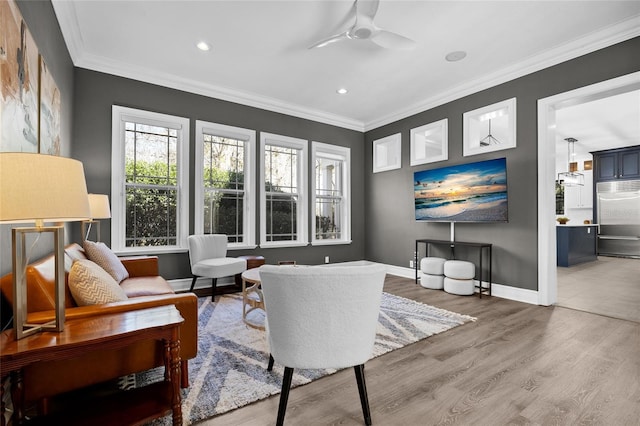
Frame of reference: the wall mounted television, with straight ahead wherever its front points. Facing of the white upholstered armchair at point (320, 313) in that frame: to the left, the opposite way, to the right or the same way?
to the right

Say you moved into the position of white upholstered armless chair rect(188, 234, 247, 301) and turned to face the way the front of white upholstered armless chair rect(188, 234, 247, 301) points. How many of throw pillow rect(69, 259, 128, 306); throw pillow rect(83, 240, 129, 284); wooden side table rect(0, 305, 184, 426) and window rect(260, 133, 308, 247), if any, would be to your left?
1

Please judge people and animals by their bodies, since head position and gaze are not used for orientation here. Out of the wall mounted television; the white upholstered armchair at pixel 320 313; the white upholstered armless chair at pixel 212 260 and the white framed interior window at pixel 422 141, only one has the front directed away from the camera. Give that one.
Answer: the white upholstered armchair at pixel 320 313

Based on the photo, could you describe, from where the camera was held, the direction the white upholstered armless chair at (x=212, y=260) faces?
facing the viewer and to the right of the viewer

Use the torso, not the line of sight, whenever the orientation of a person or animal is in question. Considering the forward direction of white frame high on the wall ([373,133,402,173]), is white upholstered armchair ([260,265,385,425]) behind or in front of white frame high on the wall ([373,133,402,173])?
in front

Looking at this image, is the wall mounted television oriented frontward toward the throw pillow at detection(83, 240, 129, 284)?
yes

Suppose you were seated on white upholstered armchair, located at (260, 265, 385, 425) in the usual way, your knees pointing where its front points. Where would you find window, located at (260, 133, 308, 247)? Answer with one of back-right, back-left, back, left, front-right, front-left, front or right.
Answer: front

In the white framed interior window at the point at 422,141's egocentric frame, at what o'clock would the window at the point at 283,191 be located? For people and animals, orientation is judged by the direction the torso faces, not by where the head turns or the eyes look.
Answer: The window is roughly at 1 o'clock from the white framed interior window.

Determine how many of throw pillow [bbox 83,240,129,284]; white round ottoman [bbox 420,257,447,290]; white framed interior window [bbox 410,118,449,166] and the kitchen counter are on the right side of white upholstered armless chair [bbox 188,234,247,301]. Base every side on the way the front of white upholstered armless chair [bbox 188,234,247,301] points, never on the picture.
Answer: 1

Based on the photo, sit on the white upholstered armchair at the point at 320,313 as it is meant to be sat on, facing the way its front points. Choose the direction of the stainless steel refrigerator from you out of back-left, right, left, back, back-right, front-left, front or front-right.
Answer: front-right

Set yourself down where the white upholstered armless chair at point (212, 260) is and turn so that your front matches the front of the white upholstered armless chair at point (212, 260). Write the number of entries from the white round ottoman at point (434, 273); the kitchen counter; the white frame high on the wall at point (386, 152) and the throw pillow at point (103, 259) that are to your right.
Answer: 1

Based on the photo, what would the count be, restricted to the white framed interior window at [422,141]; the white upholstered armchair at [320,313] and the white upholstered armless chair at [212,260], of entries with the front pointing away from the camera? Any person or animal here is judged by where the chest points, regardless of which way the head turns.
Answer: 1

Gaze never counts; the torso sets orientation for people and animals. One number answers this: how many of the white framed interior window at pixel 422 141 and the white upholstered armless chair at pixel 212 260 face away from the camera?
0

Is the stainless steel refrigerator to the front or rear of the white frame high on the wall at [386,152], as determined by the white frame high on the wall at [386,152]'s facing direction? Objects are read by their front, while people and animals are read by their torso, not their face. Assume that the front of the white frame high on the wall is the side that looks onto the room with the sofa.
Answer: to the rear

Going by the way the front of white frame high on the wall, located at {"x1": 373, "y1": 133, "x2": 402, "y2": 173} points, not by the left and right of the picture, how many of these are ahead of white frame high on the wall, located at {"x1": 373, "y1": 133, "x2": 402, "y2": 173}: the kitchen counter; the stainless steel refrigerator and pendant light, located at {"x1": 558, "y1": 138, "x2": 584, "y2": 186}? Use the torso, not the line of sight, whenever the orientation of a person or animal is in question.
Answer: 0

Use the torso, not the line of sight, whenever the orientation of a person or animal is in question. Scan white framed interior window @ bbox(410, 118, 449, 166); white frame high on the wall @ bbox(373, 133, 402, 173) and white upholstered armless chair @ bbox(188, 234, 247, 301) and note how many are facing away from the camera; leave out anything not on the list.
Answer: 0

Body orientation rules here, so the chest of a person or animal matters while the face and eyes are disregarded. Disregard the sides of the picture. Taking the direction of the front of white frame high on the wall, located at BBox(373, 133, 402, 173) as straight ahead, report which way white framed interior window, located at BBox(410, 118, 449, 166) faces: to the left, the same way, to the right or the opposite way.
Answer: the same way

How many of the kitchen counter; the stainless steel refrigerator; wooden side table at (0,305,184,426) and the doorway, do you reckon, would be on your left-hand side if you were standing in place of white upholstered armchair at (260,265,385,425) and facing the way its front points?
1

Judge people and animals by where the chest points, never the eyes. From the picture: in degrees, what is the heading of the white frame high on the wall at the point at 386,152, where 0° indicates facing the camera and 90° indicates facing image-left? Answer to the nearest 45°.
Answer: approximately 45°

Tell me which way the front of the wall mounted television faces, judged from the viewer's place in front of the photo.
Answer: facing the viewer and to the left of the viewer

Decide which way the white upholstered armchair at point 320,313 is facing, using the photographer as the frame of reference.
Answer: facing away from the viewer
